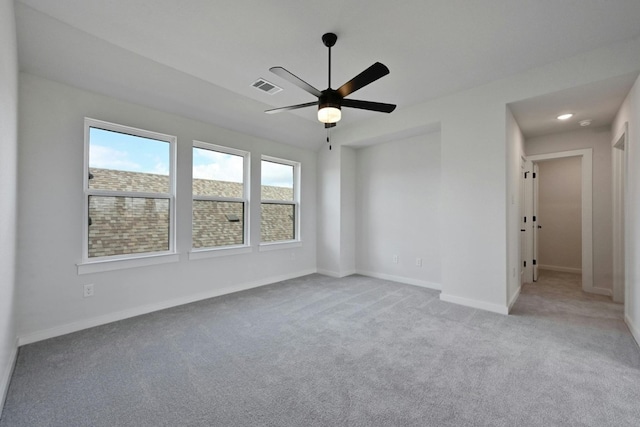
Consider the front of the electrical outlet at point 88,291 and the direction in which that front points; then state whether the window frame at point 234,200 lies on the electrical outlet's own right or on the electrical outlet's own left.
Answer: on the electrical outlet's own left

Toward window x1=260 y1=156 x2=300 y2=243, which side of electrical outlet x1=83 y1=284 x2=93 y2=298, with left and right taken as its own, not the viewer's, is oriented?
left

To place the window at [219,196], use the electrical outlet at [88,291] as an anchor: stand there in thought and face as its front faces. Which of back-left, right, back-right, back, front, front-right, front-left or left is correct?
left
